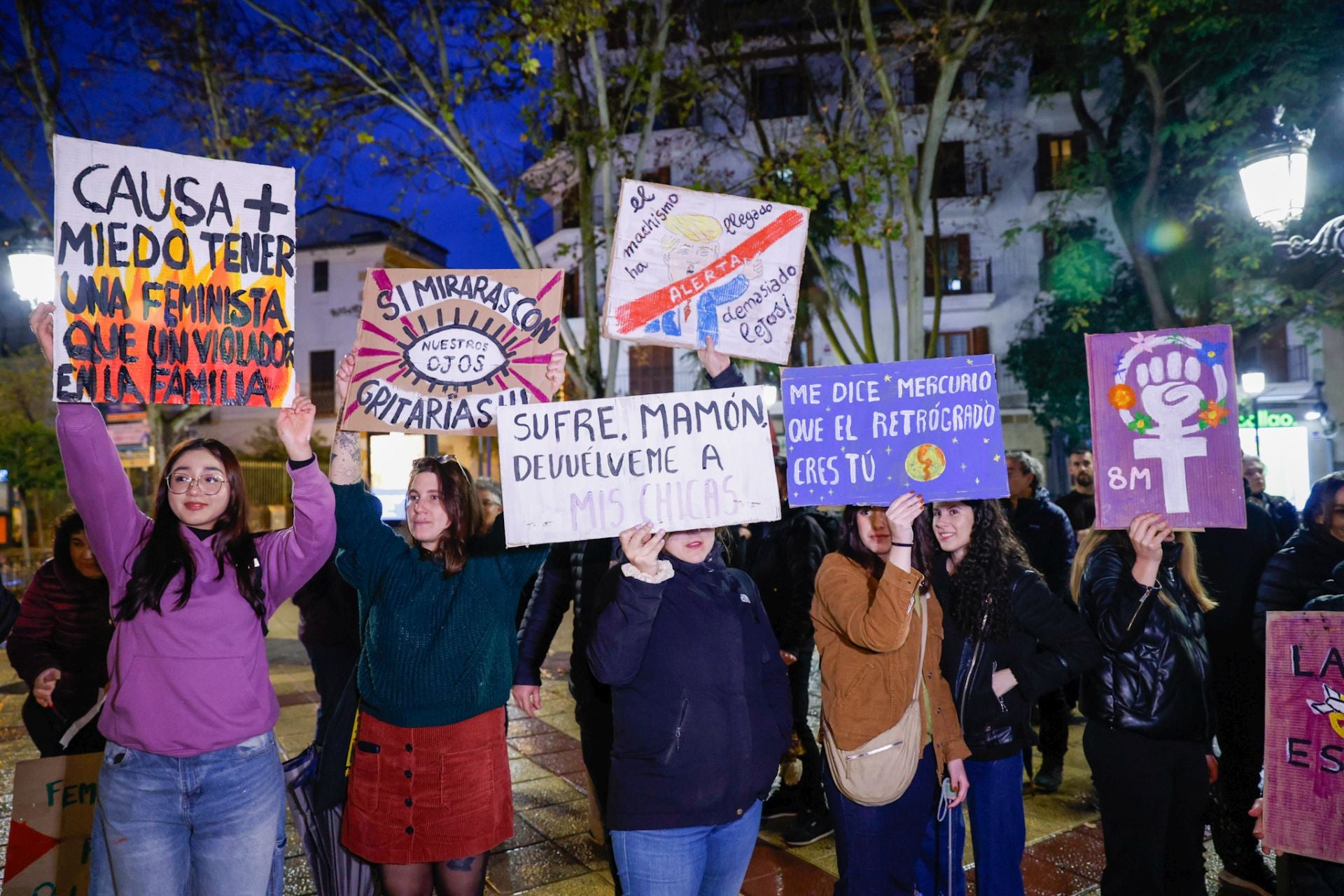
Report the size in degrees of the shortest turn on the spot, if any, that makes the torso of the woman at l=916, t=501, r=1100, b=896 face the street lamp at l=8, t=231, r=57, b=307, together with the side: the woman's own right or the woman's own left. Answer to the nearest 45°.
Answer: approximately 45° to the woman's own right

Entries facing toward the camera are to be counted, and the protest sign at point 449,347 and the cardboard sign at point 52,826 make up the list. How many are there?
2

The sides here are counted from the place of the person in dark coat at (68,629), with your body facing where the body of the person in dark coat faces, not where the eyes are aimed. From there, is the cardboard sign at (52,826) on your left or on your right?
on your right

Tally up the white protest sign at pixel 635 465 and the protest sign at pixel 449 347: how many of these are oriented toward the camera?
2
